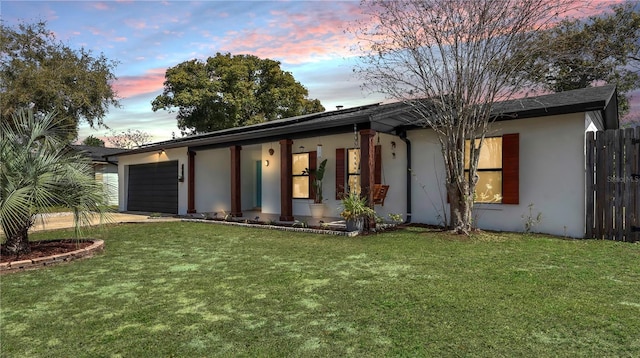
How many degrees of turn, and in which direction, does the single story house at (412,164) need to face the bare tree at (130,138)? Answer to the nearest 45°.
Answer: approximately 90° to its right

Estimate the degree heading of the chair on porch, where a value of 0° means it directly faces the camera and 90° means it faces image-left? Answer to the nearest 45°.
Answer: approximately 45°

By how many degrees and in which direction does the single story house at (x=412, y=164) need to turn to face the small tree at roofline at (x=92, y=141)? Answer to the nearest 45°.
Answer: approximately 90° to its right

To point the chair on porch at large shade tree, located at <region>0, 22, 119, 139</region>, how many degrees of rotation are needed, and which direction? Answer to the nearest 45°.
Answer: approximately 90° to its right

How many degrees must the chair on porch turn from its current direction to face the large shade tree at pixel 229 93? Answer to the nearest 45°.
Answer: approximately 90° to its right

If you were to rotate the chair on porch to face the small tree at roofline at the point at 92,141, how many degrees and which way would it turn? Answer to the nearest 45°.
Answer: approximately 90° to its right
